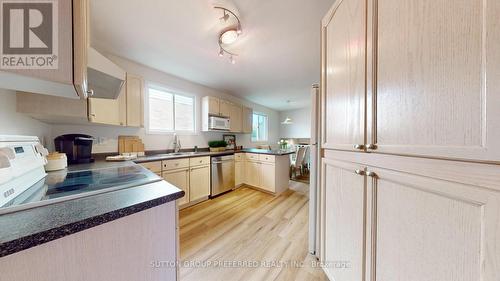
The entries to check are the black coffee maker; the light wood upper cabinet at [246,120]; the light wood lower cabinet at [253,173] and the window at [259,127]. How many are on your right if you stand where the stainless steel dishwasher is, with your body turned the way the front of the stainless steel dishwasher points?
1

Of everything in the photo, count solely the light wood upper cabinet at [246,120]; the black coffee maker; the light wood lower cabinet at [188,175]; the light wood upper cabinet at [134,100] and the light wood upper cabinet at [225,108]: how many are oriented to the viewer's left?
0

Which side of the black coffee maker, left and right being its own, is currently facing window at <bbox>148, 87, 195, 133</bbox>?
left

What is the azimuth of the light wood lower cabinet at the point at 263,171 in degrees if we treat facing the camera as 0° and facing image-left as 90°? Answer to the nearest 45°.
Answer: approximately 45°

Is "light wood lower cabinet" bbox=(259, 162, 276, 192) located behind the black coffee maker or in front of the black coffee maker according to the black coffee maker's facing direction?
in front

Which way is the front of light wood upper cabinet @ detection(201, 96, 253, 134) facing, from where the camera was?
facing the viewer and to the right of the viewer

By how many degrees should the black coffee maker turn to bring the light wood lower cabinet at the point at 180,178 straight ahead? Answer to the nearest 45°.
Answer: approximately 45° to its left

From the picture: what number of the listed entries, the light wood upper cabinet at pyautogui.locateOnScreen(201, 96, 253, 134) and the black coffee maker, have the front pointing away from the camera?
0

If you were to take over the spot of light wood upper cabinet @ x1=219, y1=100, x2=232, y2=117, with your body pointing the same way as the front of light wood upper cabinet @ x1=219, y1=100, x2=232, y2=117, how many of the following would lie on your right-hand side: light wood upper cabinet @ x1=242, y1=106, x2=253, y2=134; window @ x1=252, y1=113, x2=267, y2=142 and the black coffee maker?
1
